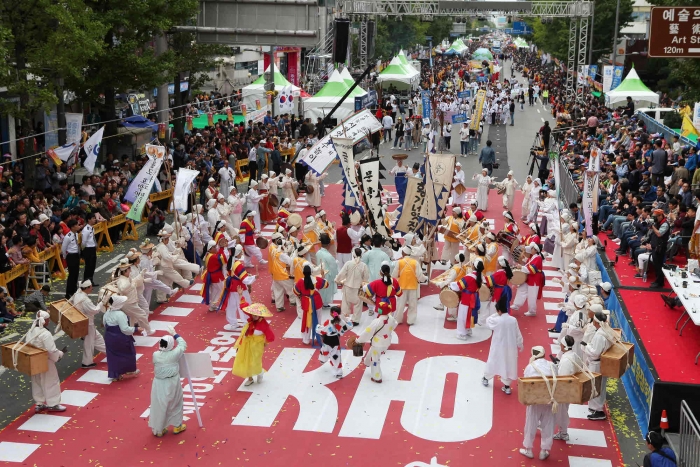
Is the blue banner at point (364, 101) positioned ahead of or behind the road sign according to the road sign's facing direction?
behind

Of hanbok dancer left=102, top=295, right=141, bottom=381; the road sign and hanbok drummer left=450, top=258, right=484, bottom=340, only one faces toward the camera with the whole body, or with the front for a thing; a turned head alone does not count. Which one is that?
the road sign

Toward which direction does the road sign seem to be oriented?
toward the camera

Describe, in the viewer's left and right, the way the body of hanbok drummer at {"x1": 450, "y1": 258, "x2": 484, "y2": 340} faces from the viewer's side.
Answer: facing away from the viewer and to the left of the viewer

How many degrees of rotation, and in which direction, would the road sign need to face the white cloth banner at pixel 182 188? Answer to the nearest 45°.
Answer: approximately 45° to its right
